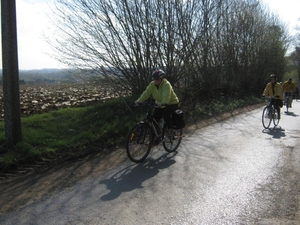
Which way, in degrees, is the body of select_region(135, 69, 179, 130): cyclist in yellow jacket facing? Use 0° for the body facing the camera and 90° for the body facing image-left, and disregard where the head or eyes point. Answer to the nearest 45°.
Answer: approximately 45°

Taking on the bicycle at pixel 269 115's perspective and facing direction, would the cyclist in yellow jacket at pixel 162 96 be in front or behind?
in front

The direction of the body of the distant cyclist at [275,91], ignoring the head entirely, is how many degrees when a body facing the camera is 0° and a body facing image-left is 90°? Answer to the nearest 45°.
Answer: approximately 45°

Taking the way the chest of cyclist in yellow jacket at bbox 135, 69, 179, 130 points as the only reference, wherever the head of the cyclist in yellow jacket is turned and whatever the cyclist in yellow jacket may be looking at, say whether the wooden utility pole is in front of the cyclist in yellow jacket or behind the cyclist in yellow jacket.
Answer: in front

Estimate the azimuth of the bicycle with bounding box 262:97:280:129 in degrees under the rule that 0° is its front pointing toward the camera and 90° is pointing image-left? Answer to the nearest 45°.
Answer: approximately 45°

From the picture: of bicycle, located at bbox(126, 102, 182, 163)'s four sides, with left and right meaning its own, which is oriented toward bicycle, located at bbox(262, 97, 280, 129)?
back

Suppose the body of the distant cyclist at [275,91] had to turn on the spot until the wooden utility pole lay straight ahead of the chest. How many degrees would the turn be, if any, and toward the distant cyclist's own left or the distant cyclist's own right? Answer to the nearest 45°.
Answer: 0° — they already face it

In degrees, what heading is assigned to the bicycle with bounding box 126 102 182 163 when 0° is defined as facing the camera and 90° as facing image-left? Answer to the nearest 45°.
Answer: approximately 45°

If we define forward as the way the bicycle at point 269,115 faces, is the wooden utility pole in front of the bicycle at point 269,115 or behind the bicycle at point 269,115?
in front

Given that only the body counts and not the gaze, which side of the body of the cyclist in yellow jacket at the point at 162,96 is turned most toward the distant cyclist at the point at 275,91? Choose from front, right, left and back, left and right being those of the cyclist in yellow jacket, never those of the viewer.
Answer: back

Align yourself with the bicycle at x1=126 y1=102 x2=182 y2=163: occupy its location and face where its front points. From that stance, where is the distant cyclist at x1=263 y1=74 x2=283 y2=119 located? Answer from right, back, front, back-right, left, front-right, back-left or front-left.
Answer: back
